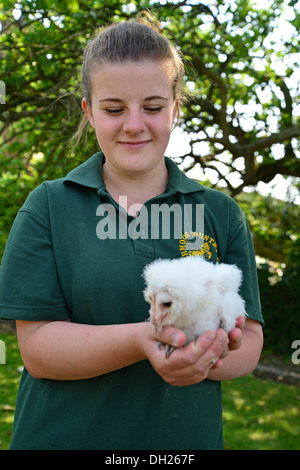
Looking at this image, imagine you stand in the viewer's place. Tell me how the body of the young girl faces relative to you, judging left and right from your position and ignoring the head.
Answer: facing the viewer
